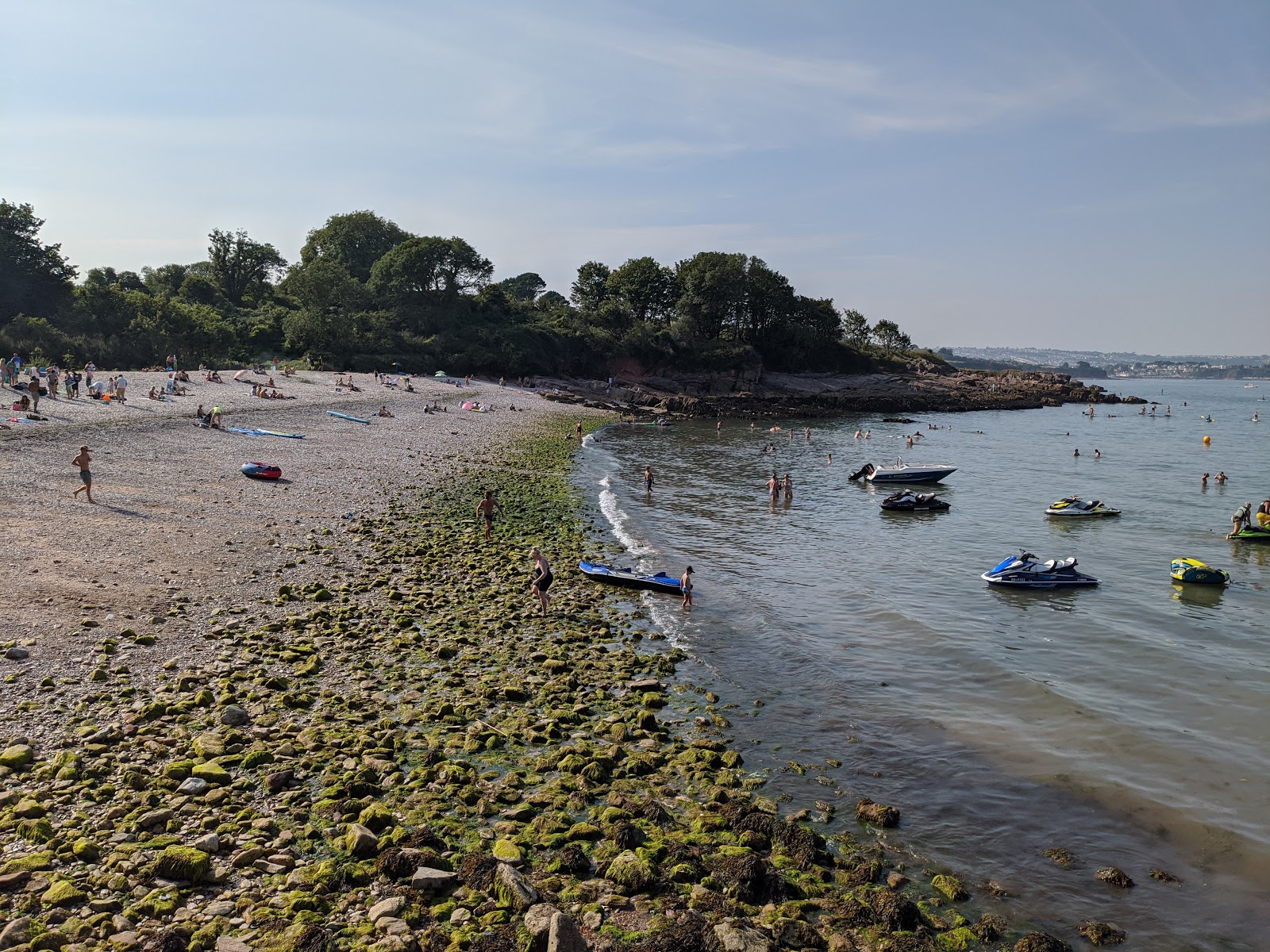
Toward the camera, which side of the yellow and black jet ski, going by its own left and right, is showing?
left

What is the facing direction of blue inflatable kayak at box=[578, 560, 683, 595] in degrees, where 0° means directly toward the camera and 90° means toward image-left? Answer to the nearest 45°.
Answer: approximately 90°

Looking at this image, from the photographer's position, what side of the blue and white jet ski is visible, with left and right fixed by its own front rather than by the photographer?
left

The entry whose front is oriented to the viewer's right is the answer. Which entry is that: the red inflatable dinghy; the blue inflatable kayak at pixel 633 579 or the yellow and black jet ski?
the red inflatable dinghy

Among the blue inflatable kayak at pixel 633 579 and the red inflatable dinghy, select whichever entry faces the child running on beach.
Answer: the blue inflatable kayak

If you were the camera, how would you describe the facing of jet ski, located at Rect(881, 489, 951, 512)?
facing to the left of the viewer

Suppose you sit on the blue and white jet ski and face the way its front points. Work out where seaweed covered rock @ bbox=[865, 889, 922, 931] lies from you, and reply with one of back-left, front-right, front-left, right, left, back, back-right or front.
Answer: left
